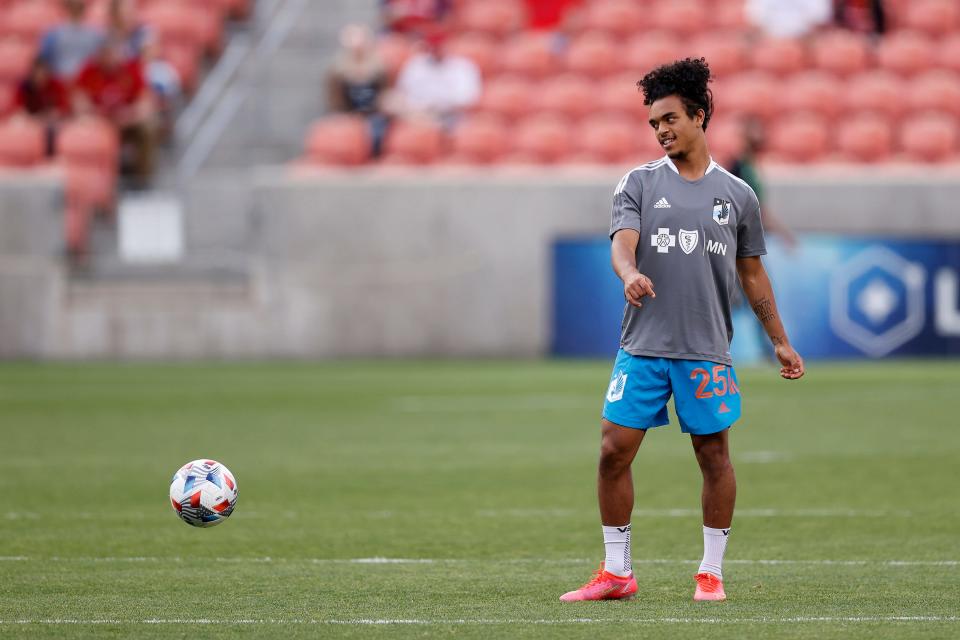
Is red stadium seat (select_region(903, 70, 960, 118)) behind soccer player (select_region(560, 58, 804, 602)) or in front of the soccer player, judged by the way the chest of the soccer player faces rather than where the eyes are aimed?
behind

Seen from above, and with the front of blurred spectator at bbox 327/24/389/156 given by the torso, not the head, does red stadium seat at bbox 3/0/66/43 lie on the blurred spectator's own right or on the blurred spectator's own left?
on the blurred spectator's own right

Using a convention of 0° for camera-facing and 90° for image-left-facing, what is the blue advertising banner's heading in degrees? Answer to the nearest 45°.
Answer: approximately 0°

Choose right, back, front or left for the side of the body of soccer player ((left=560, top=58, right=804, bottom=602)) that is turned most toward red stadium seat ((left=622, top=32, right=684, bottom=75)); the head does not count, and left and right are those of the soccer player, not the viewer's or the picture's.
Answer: back

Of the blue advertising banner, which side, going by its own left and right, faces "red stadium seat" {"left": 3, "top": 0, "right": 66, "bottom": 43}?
right

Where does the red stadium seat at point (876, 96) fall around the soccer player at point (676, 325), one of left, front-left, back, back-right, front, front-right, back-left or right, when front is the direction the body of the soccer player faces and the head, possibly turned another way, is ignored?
back

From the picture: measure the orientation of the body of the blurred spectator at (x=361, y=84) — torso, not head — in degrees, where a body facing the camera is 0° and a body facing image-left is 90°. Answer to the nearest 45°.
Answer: approximately 0°

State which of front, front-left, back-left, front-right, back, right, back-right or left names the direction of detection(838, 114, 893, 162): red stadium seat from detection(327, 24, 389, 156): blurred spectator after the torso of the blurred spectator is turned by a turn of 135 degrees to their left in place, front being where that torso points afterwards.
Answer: front-right

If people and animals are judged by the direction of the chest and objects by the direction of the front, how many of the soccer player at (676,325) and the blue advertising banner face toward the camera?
2

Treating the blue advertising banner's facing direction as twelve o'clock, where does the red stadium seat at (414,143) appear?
The red stadium seat is roughly at 3 o'clock from the blue advertising banner.
